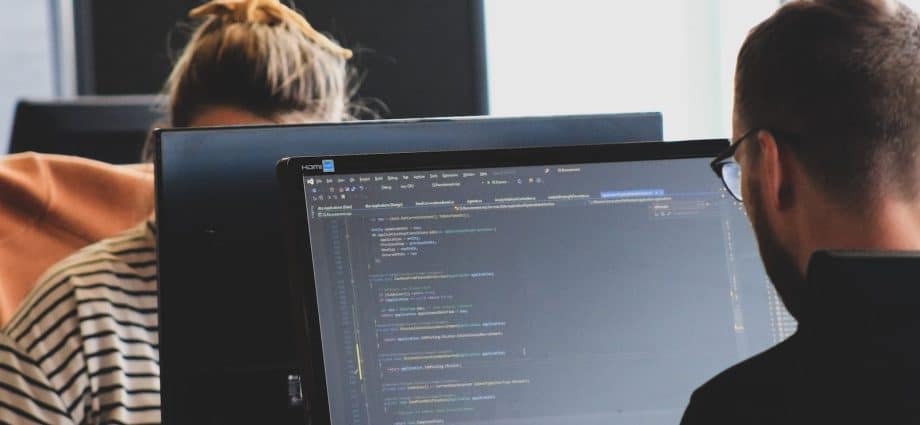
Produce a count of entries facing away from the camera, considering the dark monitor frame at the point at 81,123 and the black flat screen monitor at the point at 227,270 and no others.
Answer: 2

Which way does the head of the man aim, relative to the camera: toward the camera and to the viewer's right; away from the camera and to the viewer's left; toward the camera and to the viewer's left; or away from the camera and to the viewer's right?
away from the camera and to the viewer's left

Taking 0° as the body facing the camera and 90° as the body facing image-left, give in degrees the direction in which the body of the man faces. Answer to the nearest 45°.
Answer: approximately 135°

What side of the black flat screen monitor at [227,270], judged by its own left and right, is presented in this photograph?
back

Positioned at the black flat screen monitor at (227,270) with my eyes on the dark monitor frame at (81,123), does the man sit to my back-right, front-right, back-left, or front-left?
back-right

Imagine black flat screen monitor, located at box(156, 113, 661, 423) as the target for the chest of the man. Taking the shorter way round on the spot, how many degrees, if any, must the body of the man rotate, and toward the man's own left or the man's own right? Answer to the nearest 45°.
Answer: approximately 45° to the man's own left

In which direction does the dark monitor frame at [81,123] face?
away from the camera
